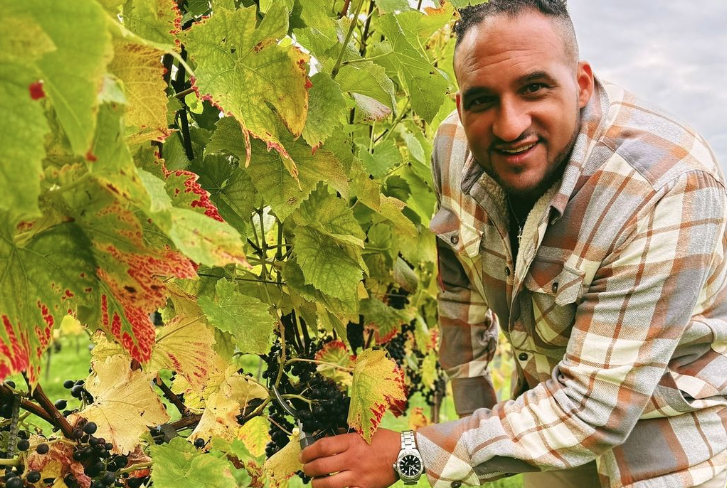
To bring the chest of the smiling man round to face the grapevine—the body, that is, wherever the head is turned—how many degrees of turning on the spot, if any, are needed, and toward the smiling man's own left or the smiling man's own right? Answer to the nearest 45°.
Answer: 0° — they already face it

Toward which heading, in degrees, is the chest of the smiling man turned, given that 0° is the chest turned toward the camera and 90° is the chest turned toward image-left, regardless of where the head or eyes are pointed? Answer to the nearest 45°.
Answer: approximately 45°
